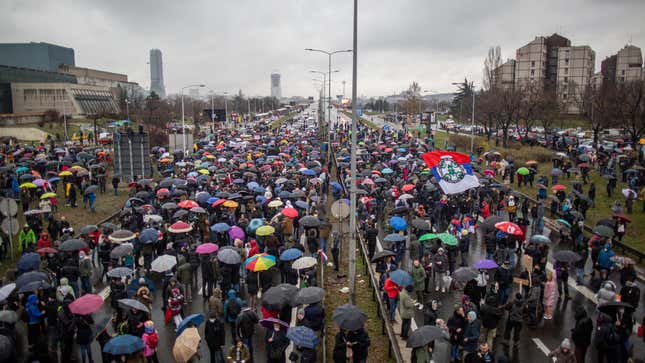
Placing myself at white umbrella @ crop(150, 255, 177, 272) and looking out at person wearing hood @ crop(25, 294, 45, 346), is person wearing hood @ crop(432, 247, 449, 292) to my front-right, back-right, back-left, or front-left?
back-left

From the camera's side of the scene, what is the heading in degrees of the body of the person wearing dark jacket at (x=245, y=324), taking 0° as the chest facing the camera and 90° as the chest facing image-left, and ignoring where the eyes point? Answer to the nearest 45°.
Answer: approximately 180°

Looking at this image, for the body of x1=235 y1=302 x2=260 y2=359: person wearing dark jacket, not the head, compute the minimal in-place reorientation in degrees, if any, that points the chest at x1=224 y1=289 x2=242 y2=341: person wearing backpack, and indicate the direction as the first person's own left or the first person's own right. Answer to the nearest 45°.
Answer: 0° — they already face them

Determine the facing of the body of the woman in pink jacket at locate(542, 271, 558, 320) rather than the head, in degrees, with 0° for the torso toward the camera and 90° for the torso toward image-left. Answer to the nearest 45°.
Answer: approximately 180°

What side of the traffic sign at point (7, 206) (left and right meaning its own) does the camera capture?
back

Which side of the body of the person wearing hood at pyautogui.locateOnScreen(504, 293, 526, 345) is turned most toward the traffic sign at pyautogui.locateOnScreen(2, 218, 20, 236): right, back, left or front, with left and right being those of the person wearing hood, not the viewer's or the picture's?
left

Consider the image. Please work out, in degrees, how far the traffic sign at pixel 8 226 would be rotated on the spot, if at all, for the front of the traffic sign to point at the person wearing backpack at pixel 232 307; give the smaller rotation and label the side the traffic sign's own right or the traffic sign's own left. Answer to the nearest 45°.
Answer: approximately 135° to the traffic sign's own right
